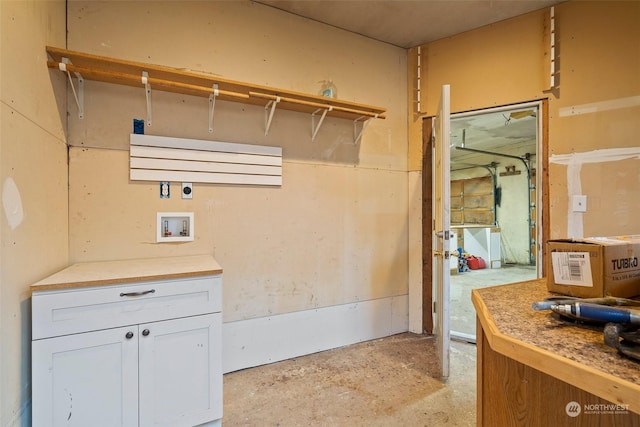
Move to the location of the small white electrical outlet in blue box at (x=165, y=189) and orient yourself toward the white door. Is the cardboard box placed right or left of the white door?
right

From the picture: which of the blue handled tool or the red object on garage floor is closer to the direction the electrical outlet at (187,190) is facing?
the blue handled tool

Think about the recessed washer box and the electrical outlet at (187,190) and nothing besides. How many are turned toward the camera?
2

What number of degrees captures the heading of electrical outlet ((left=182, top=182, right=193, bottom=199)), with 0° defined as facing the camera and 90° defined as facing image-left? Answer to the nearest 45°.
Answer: approximately 0°

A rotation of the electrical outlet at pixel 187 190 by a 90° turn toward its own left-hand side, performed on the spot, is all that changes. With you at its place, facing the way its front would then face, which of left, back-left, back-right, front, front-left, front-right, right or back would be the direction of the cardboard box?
front-right

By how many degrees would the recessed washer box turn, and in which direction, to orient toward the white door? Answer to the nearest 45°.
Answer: approximately 45° to its left
